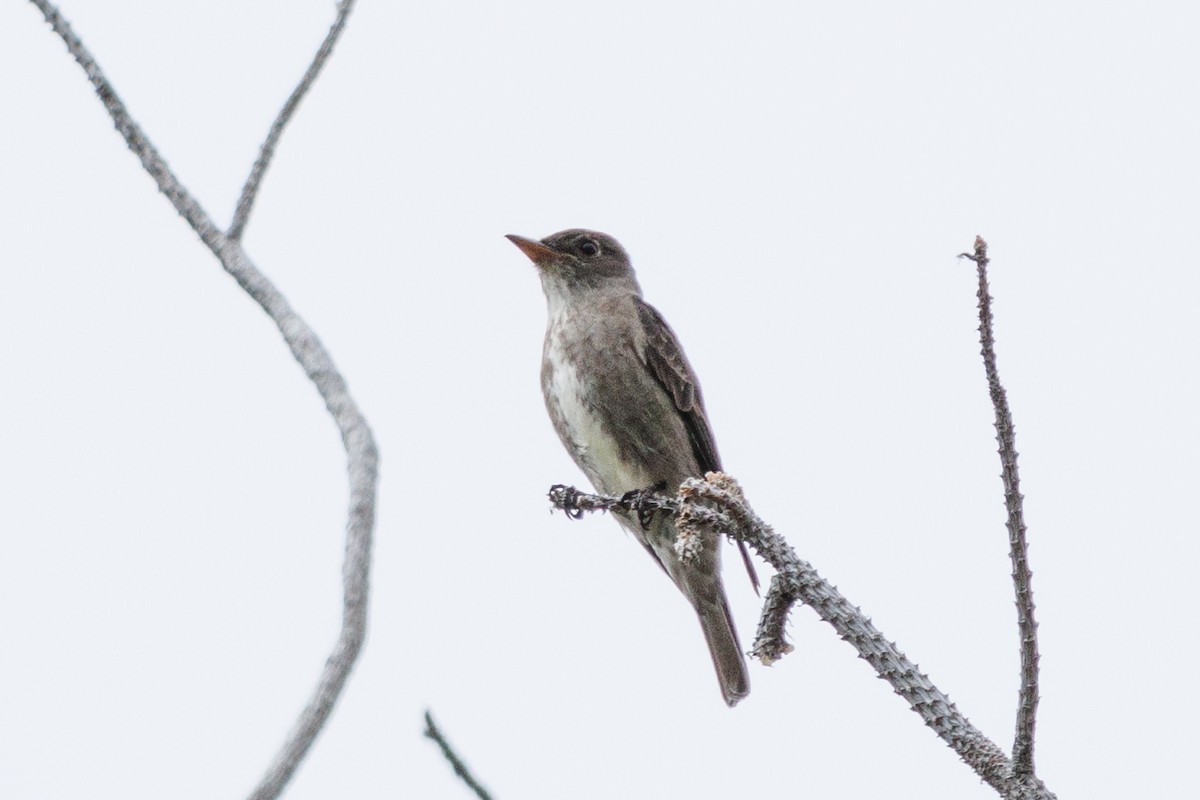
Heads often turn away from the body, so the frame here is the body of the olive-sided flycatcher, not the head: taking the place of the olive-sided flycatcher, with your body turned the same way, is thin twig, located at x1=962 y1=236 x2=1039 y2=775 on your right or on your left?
on your left

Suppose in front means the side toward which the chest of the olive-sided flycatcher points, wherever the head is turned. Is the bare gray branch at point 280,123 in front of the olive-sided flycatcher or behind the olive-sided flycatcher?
in front

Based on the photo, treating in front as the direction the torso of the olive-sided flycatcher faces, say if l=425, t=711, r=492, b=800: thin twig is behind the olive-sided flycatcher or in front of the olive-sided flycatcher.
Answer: in front
